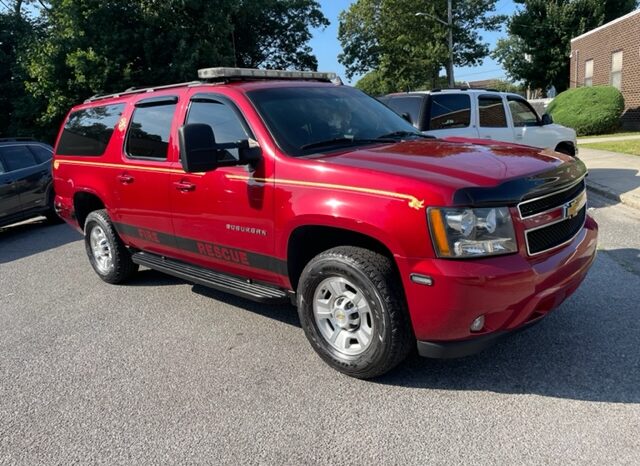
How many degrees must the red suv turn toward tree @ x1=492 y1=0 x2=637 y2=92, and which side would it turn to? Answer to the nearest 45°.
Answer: approximately 90° to its left

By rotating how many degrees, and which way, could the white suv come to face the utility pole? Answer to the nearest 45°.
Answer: approximately 45° to its left

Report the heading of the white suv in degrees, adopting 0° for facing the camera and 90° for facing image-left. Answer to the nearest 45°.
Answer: approximately 225°

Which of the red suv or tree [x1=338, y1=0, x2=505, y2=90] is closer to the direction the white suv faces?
the tree

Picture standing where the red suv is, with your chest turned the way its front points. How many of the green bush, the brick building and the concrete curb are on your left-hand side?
3

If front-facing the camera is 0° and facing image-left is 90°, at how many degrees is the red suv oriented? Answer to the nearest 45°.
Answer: approximately 315°

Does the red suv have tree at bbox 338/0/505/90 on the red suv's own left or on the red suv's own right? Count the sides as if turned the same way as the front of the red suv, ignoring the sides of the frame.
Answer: on the red suv's own left

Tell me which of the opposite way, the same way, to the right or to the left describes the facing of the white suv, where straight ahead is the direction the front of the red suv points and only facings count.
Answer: to the left

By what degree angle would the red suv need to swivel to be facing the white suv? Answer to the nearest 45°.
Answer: approximately 90° to its left

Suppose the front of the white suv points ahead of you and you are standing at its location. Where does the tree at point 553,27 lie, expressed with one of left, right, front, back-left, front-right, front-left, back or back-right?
front-left

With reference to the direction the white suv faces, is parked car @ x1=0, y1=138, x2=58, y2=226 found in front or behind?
behind
